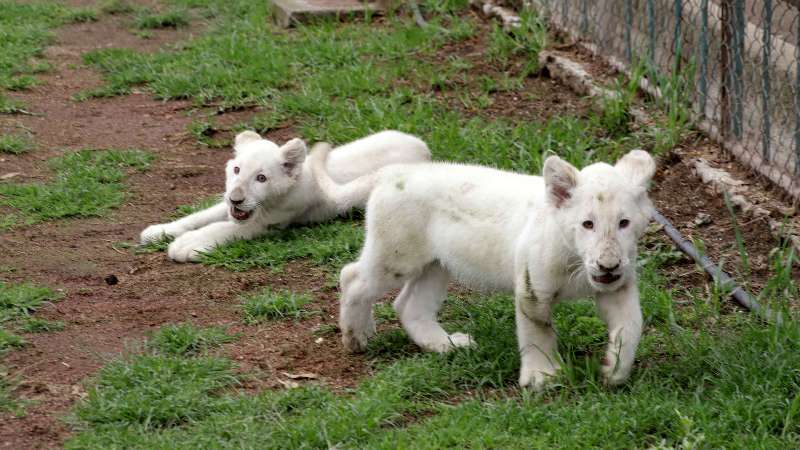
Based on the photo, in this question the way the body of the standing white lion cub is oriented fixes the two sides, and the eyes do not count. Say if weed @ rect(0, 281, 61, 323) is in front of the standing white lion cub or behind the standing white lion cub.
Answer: behind

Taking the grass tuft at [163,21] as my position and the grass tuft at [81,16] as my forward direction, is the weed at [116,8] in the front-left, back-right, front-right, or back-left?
front-right

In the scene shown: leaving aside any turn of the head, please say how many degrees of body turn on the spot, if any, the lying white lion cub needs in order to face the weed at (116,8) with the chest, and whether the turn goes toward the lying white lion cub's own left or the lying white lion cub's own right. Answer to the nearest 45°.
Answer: approximately 135° to the lying white lion cub's own right

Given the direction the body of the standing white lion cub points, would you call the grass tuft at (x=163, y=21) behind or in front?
behind

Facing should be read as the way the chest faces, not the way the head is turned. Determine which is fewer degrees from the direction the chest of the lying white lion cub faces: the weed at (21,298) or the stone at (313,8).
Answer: the weed

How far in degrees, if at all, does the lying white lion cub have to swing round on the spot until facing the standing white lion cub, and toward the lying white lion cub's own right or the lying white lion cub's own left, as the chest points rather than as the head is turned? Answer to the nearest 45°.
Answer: approximately 90° to the lying white lion cub's own left

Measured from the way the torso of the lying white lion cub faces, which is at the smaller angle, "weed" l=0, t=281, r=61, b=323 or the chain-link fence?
the weed

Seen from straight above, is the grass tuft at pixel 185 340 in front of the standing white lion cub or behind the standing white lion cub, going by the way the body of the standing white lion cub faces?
behind

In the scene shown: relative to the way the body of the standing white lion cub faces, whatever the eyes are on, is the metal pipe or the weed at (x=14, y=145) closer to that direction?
the metal pipe

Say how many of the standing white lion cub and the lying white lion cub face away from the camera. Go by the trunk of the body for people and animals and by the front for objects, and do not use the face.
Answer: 0

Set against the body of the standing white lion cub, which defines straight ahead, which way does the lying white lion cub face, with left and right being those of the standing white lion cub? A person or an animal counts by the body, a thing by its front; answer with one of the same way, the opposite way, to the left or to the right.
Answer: to the right

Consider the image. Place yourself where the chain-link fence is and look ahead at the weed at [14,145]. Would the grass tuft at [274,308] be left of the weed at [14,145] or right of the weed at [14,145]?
left

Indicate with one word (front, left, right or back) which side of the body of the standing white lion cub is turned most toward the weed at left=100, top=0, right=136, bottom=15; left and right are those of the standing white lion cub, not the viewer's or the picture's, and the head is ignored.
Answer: back
